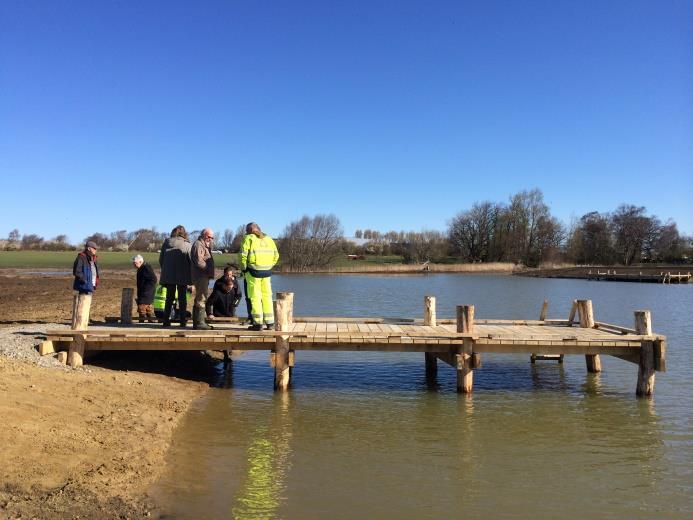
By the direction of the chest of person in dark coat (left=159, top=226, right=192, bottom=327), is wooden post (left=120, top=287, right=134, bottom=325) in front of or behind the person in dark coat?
in front

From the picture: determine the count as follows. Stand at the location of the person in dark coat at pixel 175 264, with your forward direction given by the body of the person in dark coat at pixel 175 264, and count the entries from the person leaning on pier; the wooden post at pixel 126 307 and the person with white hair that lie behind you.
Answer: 0

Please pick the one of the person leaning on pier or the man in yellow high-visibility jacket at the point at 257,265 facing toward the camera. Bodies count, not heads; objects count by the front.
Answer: the person leaning on pier

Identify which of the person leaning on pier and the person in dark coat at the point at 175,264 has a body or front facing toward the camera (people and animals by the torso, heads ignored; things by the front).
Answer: the person leaning on pier

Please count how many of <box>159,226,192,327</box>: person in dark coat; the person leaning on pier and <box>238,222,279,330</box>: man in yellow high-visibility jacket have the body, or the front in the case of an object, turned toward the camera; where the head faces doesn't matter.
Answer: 1

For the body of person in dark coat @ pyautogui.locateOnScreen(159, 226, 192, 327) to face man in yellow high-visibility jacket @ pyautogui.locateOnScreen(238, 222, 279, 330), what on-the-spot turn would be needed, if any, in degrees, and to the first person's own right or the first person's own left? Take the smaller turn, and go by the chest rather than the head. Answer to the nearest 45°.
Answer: approximately 135° to the first person's own right

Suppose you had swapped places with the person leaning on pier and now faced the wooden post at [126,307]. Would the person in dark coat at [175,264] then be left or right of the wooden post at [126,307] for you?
left

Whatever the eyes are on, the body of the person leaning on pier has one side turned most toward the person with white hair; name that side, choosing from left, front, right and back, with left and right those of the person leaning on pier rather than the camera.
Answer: right

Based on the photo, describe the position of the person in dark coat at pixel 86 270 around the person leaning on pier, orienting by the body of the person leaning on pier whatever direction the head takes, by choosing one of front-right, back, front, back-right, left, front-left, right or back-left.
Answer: front-right

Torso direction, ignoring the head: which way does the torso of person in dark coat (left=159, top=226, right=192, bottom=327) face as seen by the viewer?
away from the camera

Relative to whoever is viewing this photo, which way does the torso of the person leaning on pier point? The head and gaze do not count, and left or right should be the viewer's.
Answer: facing the viewer

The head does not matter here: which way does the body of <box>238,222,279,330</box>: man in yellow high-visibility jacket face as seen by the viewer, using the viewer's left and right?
facing away from the viewer and to the left of the viewer

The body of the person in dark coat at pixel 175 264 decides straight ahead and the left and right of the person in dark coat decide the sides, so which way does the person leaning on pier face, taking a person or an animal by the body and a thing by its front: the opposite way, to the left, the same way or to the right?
the opposite way
